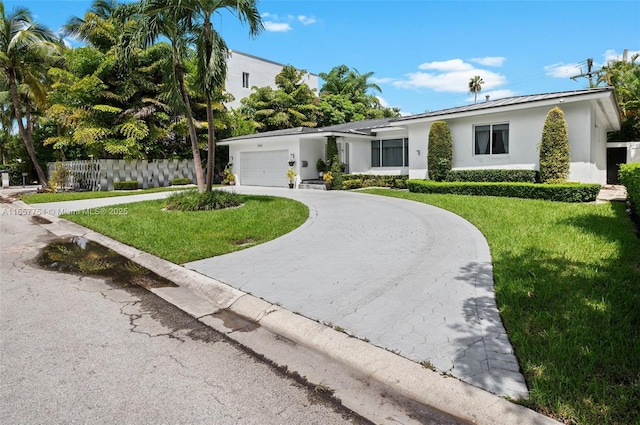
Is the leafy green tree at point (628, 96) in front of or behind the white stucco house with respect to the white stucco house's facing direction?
behind

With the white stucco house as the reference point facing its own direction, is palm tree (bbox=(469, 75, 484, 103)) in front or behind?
behind

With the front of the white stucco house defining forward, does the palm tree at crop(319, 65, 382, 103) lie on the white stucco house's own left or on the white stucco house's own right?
on the white stucco house's own right

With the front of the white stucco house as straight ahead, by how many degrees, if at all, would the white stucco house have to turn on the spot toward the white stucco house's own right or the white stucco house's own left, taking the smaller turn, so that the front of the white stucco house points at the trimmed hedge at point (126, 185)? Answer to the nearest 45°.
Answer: approximately 45° to the white stucco house's own right

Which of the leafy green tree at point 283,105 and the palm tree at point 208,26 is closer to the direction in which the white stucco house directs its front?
the palm tree

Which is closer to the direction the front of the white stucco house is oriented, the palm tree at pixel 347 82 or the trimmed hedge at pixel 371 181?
the trimmed hedge

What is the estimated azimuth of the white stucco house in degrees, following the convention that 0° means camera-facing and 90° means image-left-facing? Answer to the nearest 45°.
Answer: approximately 45°

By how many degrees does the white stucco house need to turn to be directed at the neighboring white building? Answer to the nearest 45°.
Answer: approximately 90° to its right

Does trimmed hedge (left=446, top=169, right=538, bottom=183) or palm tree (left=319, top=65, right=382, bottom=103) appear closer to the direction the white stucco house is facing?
the trimmed hedge

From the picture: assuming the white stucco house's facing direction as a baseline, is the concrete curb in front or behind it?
in front

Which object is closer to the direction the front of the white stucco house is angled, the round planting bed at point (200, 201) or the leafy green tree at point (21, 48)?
the round planting bed

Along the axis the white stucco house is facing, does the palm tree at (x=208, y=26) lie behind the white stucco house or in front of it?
in front
